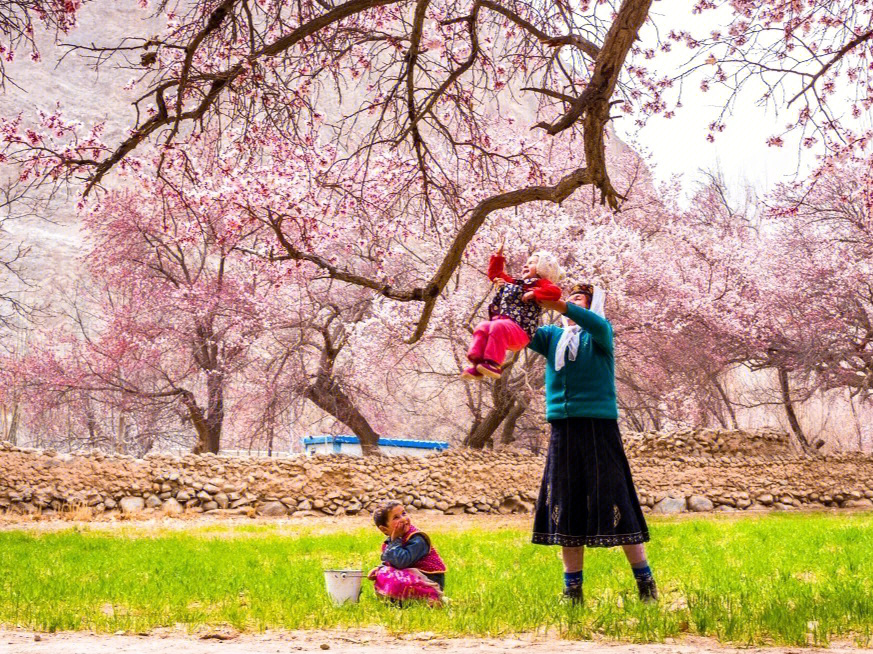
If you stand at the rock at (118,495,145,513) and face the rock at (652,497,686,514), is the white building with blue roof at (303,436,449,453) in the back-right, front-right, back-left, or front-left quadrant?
front-left

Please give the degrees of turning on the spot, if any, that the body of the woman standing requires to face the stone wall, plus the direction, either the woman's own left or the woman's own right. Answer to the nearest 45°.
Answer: approximately 135° to the woman's own right

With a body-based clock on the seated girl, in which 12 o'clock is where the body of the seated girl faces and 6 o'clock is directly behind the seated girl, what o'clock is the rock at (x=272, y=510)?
The rock is roughly at 4 o'clock from the seated girl.

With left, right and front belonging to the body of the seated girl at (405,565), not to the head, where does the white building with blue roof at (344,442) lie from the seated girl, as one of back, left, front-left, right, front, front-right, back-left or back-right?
back-right

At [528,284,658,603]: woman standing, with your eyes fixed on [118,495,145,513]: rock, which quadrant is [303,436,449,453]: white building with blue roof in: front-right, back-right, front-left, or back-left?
front-right

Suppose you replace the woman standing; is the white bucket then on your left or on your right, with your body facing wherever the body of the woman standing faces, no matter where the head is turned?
on your right

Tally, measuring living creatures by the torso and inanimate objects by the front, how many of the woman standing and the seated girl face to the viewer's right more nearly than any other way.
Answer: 0

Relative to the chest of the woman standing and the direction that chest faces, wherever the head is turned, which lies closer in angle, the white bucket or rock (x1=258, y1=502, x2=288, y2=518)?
the white bucket

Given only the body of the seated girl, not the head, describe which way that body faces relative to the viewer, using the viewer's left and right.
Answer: facing the viewer and to the left of the viewer

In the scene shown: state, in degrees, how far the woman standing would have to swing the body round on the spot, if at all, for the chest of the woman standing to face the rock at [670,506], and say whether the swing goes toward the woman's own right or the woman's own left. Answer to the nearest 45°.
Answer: approximately 135° to the woman's own right
